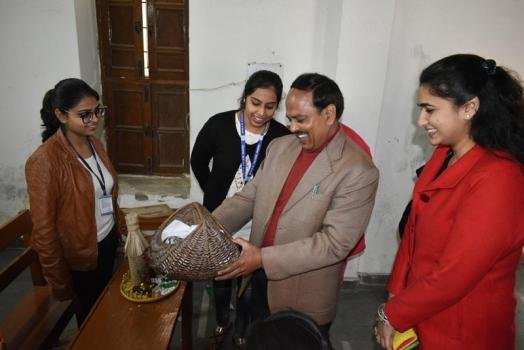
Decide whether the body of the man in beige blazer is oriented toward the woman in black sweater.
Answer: no

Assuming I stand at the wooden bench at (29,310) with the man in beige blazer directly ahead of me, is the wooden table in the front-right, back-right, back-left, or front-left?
front-right

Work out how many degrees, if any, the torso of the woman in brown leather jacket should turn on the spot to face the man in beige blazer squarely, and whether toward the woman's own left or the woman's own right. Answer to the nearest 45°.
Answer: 0° — they already face them

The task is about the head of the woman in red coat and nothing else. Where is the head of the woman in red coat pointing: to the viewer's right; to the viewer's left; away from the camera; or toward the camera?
to the viewer's left

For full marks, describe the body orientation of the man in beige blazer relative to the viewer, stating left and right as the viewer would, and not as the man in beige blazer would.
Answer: facing the viewer and to the left of the viewer

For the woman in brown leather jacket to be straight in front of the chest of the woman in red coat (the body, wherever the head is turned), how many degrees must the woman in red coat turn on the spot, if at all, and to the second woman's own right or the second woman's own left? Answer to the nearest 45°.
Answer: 0° — they already face them

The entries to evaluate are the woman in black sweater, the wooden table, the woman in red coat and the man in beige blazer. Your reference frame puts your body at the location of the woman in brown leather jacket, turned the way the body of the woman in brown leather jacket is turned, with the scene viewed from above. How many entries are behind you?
0

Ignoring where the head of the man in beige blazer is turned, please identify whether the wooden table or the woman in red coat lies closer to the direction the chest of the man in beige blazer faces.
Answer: the wooden table

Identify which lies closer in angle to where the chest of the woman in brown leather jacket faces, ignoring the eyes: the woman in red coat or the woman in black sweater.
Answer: the woman in red coat

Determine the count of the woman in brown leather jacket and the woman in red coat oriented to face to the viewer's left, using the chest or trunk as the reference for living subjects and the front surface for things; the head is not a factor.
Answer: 1

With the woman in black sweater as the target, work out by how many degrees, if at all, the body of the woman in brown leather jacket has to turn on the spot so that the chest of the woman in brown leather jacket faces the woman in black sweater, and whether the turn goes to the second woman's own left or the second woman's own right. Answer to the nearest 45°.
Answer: approximately 45° to the second woman's own left

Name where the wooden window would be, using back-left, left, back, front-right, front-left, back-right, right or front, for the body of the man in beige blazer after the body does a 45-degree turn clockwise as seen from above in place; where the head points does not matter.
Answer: front-right

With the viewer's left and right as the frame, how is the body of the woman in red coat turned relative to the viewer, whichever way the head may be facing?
facing to the left of the viewer

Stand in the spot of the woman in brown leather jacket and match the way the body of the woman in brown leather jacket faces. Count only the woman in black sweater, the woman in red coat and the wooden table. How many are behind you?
0

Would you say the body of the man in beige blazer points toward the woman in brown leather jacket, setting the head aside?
no
